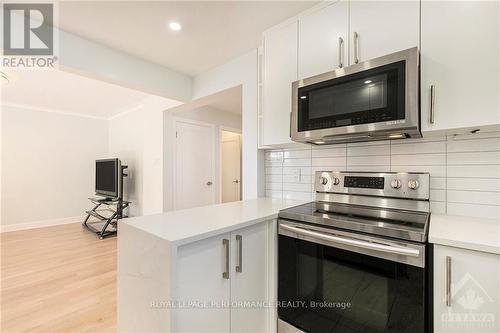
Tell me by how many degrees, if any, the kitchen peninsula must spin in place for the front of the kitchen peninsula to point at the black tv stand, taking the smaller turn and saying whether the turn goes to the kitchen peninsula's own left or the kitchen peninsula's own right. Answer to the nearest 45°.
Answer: approximately 180°

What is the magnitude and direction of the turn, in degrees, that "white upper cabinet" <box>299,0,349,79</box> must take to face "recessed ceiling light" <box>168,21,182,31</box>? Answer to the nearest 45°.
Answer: approximately 45° to its right

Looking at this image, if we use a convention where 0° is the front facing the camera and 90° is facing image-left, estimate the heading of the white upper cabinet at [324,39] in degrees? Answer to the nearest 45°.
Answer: approximately 45°

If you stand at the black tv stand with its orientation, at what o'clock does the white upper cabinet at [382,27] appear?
The white upper cabinet is roughly at 10 o'clock from the black tv stand.

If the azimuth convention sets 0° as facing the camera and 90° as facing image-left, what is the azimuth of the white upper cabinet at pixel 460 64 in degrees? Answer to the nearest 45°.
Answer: approximately 0°

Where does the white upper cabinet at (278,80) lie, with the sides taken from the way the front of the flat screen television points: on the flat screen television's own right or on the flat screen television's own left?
on the flat screen television's own left

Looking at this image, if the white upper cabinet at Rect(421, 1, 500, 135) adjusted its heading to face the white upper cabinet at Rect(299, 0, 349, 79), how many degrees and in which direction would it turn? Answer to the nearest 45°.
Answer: approximately 90° to its right
